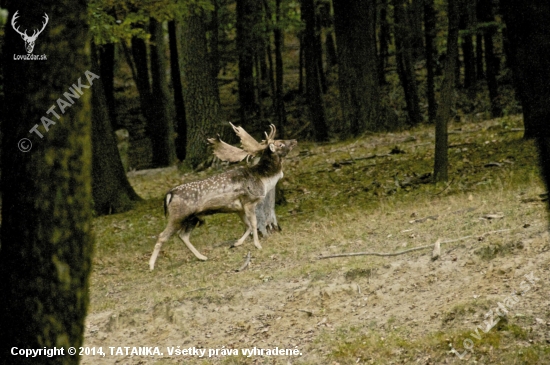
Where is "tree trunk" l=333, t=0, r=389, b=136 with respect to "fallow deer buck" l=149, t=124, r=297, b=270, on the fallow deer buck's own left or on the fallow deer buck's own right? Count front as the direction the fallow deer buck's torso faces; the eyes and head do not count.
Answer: on the fallow deer buck's own left

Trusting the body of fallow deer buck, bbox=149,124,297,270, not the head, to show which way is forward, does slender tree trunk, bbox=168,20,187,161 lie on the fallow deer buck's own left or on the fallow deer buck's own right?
on the fallow deer buck's own left

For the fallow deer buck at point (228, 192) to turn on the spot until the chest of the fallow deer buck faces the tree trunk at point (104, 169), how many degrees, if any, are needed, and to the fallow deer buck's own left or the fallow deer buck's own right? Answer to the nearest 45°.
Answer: approximately 135° to the fallow deer buck's own left

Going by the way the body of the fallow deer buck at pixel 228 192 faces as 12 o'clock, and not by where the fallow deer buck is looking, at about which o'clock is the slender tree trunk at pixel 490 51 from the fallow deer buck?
The slender tree trunk is roughly at 10 o'clock from the fallow deer buck.

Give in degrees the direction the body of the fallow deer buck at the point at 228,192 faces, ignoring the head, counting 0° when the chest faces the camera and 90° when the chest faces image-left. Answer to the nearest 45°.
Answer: approximately 270°

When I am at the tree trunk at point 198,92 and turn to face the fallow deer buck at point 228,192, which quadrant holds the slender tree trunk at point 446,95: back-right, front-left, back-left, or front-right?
front-left

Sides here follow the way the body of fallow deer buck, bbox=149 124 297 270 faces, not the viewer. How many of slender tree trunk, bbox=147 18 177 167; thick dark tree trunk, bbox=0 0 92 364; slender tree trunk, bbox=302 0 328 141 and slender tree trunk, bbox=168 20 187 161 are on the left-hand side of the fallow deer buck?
3

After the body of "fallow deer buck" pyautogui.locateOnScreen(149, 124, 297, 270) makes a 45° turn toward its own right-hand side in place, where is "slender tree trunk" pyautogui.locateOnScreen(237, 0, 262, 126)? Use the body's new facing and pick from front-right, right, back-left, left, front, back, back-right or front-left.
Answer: back-left

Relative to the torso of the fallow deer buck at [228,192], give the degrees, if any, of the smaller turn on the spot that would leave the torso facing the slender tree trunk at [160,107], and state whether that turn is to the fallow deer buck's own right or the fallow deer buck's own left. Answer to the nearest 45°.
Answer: approximately 90° to the fallow deer buck's own left

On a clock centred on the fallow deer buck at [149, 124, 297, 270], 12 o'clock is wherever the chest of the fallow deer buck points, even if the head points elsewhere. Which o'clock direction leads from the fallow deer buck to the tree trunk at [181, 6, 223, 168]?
The tree trunk is roughly at 9 o'clock from the fallow deer buck.

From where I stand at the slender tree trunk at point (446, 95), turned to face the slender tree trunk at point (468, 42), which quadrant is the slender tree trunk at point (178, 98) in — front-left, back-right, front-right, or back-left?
front-left

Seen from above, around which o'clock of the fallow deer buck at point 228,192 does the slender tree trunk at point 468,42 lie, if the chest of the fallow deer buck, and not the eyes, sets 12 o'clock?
The slender tree trunk is roughly at 10 o'clock from the fallow deer buck.

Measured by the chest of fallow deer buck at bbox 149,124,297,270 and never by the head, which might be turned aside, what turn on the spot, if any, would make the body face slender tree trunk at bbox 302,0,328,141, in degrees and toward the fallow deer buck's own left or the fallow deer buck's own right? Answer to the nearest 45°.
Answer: approximately 90° to the fallow deer buck's own left

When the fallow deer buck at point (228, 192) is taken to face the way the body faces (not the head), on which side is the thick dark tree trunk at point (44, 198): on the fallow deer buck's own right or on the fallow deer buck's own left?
on the fallow deer buck's own right
